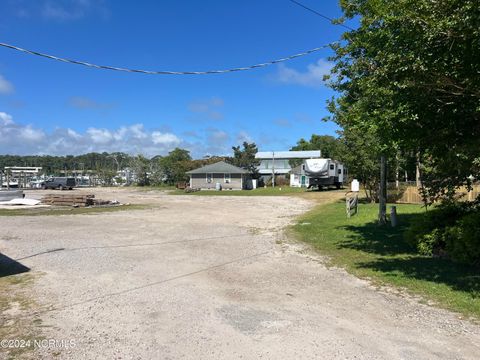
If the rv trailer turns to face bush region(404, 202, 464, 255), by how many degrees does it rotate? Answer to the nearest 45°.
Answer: approximately 45° to its left

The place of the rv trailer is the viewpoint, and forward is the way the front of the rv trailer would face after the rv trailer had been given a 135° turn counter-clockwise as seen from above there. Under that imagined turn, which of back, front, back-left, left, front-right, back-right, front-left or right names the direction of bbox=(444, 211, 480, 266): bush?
right

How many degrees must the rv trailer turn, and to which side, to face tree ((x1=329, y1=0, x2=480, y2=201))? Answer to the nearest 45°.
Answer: approximately 45° to its left

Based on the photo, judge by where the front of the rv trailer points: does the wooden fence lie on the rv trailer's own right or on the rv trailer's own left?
on the rv trailer's own left

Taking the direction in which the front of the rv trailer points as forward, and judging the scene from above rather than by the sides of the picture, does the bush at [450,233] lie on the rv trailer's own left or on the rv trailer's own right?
on the rv trailer's own left

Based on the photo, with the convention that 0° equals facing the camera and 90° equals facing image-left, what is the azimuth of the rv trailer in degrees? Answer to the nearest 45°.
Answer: approximately 45°
